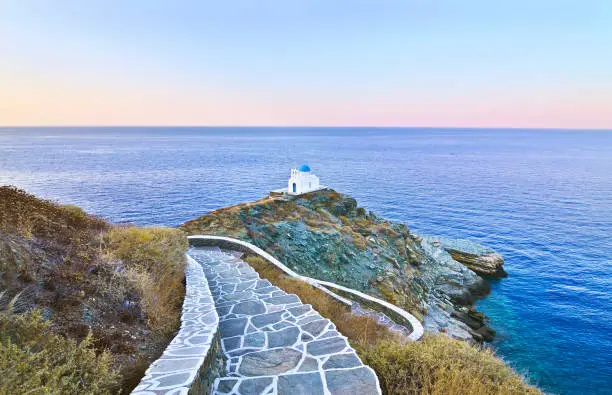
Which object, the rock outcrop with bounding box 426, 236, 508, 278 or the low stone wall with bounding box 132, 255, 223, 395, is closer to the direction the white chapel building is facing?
the low stone wall

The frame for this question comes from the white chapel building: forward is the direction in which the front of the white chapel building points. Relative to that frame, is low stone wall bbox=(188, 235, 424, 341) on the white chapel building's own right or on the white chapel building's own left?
on the white chapel building's own left

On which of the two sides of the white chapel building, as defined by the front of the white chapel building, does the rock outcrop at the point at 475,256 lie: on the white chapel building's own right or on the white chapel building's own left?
on the white chapel building's own left

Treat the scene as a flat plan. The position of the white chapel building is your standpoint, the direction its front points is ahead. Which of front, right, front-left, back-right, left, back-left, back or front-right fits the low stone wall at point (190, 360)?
front-left

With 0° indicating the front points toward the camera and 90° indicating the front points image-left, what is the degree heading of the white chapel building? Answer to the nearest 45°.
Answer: approximately 45°

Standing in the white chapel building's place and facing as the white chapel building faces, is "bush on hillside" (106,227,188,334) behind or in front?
in front

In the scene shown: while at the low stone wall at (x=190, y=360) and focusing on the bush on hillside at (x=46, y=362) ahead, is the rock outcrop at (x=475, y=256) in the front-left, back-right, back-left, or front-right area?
back-right
